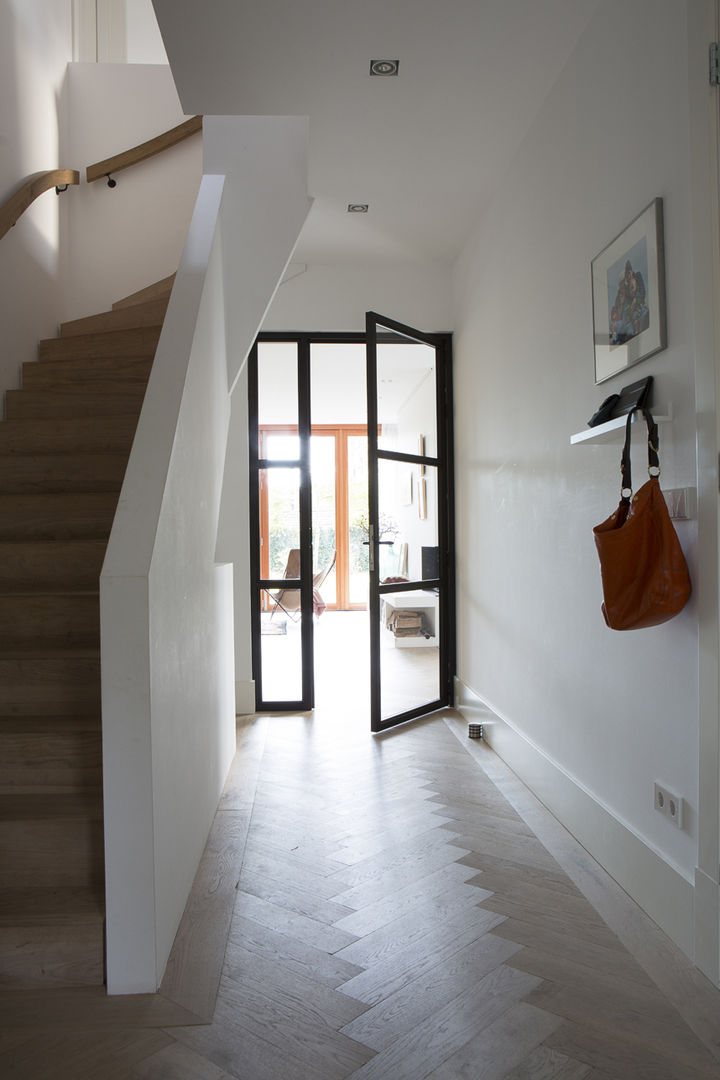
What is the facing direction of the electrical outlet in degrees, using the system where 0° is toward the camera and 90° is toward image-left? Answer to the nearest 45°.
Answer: approximately 45°

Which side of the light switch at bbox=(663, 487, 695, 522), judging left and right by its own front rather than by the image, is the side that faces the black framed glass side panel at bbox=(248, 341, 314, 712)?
right

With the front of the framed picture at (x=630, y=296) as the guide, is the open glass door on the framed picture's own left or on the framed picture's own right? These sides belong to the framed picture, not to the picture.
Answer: on the framed picture's own right

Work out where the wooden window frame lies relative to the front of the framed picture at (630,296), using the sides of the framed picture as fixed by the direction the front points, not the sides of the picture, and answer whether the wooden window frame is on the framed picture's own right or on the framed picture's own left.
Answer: on the framed picture's own right
